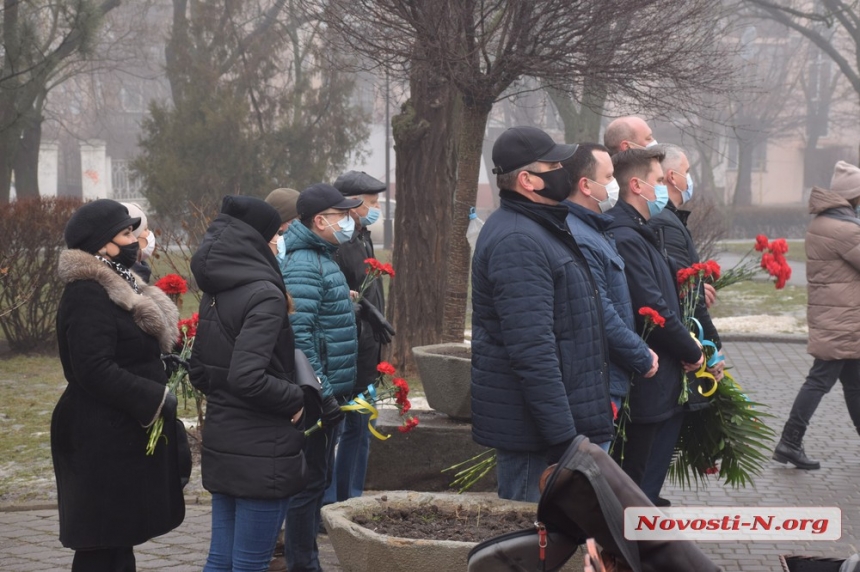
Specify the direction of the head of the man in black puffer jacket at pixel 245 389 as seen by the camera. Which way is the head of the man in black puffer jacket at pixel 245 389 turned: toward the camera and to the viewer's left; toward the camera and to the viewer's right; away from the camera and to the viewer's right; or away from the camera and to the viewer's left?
away from the camera and to the viewer's right

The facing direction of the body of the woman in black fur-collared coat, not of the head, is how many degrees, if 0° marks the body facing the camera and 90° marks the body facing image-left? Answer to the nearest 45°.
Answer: approximately 270°

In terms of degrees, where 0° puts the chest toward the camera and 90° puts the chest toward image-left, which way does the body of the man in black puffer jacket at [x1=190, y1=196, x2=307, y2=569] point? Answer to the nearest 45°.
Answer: approximately 225°

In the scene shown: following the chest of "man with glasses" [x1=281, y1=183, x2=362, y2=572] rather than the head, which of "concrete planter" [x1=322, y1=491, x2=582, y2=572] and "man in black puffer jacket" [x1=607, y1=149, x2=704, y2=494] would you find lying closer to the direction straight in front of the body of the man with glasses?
the man in black puffer jacket

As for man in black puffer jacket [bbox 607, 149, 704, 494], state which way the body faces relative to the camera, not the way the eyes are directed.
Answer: to the viewer's right

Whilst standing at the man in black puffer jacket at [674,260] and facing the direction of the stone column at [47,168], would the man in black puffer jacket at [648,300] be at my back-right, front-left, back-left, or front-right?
back-left

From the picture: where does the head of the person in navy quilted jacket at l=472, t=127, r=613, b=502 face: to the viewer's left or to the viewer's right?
to the viewer's right

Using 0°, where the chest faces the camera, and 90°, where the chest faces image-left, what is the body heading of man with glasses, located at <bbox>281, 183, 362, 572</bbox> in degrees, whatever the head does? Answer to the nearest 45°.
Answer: approximately 270°

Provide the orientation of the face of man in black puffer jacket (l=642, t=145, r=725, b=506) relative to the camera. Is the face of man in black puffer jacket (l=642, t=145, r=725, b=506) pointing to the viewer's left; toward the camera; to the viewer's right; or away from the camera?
to the viewer's right

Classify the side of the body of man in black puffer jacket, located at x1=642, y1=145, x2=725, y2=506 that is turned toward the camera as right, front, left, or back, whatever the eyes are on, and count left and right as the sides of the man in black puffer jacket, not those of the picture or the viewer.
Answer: right

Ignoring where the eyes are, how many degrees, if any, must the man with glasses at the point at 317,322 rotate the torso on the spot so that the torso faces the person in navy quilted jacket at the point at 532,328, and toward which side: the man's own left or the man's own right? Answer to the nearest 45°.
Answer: approximately 45° to the man's own right
